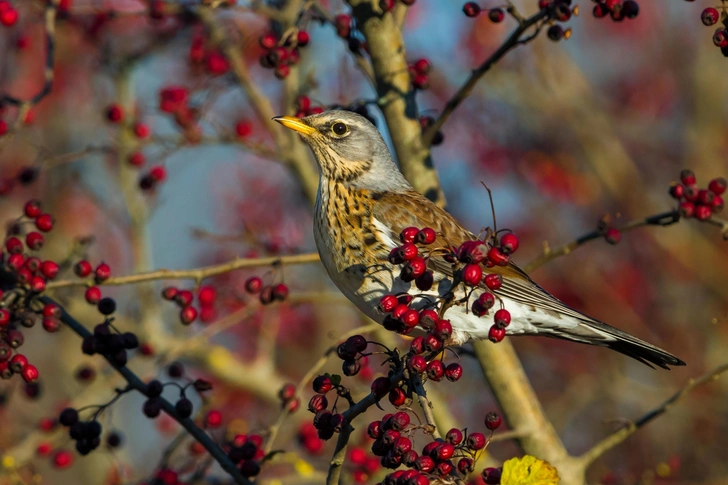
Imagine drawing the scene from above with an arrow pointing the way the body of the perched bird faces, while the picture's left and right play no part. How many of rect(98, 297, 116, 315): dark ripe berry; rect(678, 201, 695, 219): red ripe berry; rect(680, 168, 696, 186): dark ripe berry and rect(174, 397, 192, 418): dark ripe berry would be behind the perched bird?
2

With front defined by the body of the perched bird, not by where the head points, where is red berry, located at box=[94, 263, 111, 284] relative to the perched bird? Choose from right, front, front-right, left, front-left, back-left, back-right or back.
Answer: front-left

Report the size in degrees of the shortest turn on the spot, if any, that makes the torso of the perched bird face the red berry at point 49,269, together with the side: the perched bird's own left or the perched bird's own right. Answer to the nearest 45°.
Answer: approximately 45° to the perched bird's own left

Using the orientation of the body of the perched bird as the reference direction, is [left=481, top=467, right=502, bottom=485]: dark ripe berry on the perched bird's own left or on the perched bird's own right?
on the perched bird's own left

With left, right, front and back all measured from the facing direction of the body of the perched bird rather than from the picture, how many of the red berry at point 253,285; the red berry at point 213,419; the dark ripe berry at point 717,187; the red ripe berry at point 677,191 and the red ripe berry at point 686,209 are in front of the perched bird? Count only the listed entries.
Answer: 2

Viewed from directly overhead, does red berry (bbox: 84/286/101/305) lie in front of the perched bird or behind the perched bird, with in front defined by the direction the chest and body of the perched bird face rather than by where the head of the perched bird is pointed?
in front

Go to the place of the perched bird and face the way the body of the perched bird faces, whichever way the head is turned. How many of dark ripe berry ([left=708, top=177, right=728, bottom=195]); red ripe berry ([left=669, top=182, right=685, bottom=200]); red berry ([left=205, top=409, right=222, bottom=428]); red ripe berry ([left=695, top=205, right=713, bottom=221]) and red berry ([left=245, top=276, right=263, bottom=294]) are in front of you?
2

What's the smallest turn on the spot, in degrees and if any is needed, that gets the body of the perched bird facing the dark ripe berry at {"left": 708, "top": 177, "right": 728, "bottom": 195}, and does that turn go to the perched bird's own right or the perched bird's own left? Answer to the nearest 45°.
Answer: approximately 180°

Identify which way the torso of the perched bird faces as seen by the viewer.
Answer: to the viewer's left

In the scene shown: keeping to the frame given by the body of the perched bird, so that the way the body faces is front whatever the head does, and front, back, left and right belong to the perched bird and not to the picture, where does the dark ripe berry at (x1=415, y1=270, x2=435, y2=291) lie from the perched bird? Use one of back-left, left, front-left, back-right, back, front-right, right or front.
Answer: left

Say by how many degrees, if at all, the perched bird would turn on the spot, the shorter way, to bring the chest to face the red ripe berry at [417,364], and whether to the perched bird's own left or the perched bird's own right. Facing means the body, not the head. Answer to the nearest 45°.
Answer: approximately 90° to the perched bird's own left

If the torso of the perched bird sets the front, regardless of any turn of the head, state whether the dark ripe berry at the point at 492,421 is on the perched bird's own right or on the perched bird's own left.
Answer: on the perched bird's own left

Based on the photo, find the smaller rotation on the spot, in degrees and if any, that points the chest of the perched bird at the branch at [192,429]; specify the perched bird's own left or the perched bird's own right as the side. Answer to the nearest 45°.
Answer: approximately 45° to the perched bird's own left

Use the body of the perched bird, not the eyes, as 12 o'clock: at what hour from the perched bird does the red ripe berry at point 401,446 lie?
The red ripe berry is roughly at 9 o'clock from the perched bird.
